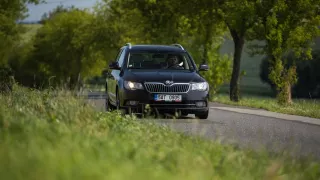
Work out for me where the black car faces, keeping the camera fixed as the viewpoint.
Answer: facing the viewer

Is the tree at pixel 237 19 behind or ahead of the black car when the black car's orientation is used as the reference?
behind
